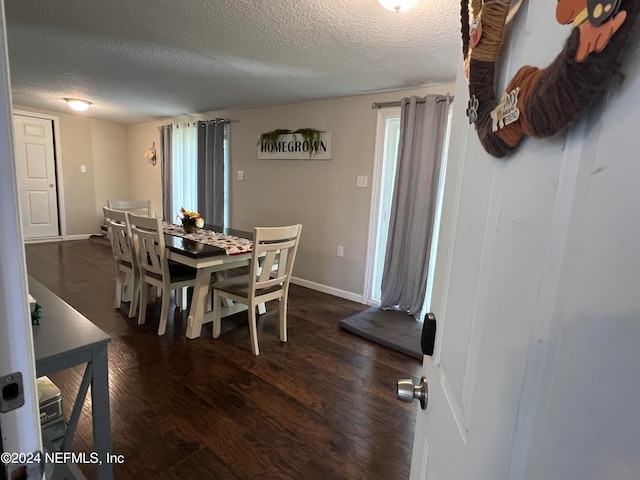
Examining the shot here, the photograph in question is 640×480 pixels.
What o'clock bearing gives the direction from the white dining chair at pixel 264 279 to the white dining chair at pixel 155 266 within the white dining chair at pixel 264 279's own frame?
the white dining chair at pixel 155 266 is roughly at 11 o'clock from the white dining chair at pixel 264 279.

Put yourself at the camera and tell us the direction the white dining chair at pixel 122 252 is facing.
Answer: facing away from the viewer and to the right of the viewer

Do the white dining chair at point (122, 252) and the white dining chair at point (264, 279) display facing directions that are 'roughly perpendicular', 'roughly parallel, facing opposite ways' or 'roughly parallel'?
roughly perpendicular

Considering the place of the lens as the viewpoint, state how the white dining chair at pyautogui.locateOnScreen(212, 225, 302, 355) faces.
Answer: facing away from the viewer and to the left of the viewer

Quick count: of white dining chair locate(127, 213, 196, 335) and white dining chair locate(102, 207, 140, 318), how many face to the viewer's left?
0

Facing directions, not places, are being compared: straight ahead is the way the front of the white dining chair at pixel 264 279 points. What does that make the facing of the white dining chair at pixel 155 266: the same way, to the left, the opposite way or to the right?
to the right

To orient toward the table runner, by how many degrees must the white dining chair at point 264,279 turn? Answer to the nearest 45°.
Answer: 0° — it already faces it

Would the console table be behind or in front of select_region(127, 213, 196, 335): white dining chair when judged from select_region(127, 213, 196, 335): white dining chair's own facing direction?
behind

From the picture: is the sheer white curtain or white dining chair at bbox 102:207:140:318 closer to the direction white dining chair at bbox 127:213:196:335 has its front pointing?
the sheer white curtain

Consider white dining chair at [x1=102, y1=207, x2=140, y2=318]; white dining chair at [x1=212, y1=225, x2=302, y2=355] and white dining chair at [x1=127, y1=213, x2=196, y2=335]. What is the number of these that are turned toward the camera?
0

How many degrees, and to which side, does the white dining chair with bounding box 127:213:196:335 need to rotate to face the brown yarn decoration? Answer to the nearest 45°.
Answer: approximately 135° to its right

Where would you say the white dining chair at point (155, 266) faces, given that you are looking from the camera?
facing away from the viewer and to the right of the viewer

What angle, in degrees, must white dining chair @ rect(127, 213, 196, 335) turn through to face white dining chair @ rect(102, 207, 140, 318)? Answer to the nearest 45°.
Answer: approximately 90° to its left

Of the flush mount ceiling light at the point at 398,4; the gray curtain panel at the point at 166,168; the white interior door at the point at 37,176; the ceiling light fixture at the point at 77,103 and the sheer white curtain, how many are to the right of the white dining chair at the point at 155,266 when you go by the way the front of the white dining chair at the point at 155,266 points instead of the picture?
1
